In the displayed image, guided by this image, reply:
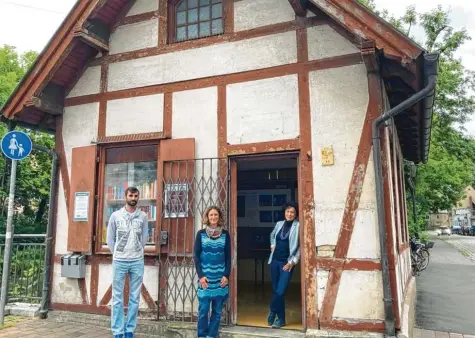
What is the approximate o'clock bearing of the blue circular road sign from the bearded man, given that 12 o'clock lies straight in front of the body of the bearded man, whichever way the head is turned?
The blue circular road sign is roughly at 4 o'clock from the bearded man.

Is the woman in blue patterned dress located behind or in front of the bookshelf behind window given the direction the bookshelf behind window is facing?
in front

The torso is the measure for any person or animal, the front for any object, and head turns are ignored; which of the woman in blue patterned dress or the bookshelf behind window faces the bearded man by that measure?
the bookshelf behind window

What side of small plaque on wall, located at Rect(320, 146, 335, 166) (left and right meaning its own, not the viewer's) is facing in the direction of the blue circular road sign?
right

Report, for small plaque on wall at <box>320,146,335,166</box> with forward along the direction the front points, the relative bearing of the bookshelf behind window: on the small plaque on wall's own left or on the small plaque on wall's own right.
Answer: on the small plaque on wall's own right

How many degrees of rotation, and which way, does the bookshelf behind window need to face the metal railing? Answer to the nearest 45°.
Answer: approximately 135° to its right

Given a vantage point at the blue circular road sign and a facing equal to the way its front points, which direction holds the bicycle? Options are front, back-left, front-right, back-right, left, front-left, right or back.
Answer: left

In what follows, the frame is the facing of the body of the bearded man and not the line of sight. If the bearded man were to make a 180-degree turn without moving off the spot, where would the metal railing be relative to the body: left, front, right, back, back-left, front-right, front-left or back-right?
front-left

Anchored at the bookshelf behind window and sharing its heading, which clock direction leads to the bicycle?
The bicycle is roughly at 8 o'clock from the bookshelf behind window.

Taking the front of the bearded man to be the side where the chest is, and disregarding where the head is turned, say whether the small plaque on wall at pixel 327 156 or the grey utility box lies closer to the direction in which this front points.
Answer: the small plaque on wall

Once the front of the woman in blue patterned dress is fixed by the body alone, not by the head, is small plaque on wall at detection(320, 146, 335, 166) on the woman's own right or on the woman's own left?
on the woman's own left

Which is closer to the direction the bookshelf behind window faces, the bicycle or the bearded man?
the bearded man

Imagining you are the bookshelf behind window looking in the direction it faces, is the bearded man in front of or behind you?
in front
